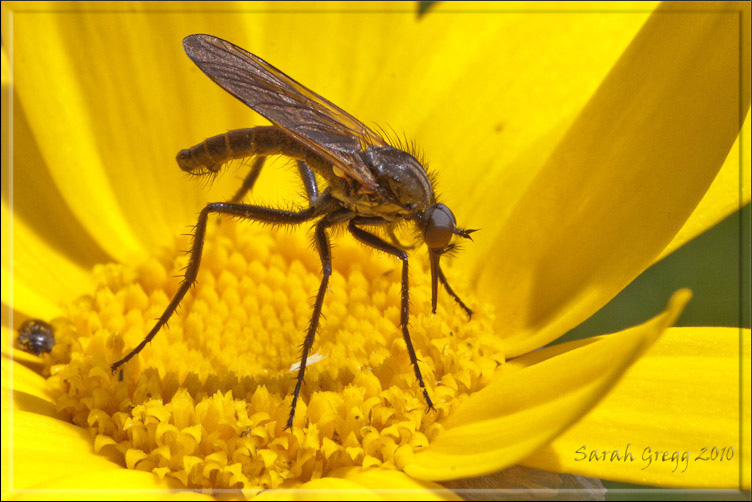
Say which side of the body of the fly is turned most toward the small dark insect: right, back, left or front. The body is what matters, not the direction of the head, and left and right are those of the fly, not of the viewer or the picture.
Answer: back

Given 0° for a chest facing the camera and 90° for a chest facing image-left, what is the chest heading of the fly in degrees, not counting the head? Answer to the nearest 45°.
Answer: approximately 270°
